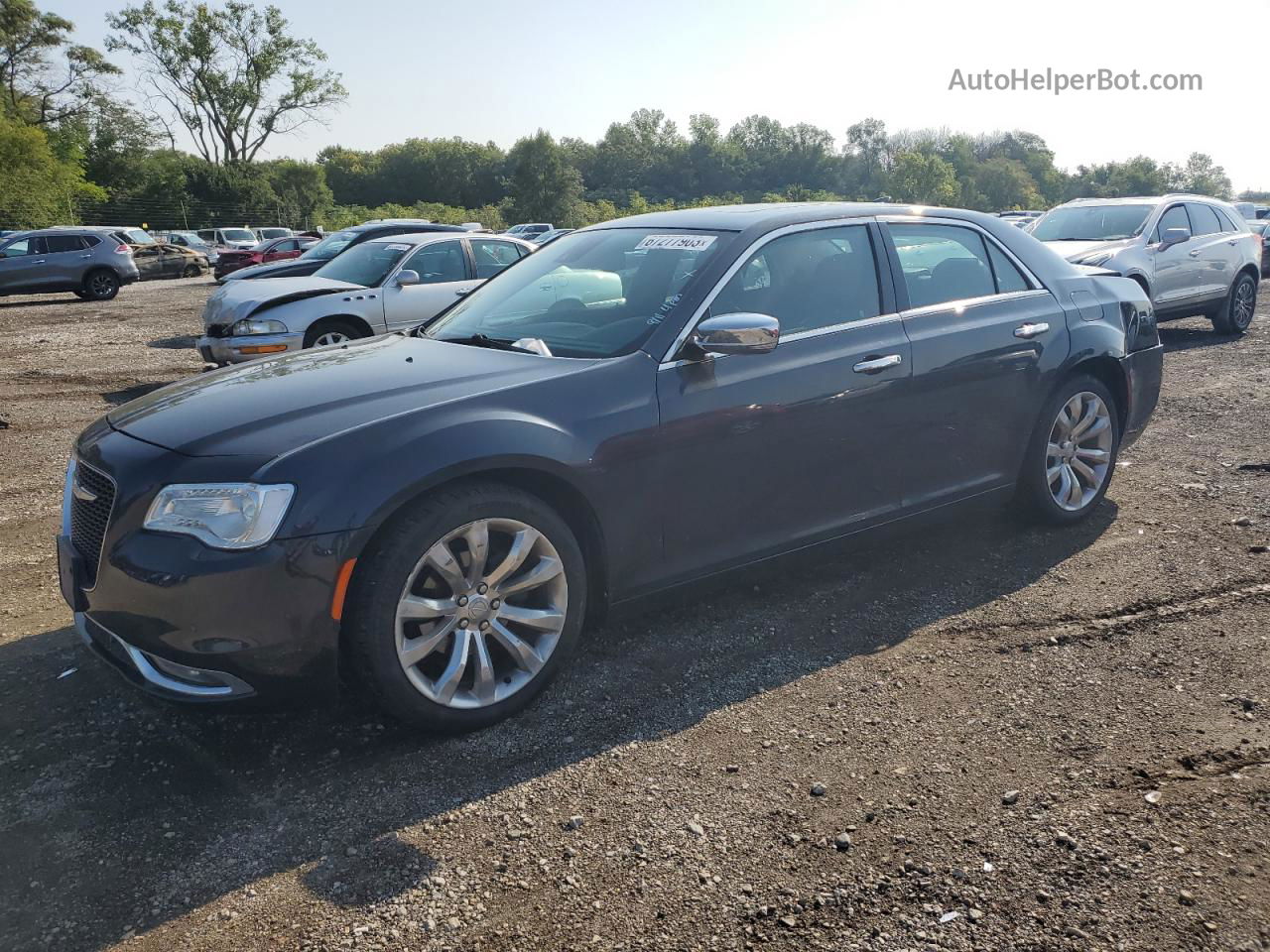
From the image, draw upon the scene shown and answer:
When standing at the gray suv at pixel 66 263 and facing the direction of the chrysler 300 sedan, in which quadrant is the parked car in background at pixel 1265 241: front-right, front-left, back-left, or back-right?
front-left

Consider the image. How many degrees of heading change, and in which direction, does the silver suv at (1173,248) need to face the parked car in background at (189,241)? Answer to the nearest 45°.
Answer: approximately 90° to its right

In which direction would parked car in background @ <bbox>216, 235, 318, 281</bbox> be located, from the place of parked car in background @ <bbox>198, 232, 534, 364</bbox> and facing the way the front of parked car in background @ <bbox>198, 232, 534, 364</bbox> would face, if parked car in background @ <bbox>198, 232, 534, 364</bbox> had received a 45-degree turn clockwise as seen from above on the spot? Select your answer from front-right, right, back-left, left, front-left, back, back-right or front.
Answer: right

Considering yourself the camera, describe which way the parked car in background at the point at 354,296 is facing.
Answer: facing the viewer and to the left of the viewer

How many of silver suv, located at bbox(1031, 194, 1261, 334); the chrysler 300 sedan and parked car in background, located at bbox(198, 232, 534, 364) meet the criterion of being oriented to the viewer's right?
0

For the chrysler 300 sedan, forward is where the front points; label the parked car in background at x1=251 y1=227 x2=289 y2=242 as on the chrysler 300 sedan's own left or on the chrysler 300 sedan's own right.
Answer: on the chrysler 300 sedan's own right

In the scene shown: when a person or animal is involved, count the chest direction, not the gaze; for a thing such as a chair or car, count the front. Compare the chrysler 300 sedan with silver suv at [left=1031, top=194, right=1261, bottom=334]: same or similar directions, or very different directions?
same or similar directions

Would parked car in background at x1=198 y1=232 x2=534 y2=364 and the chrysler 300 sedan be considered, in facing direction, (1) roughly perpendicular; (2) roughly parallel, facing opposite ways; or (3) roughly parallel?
roughly parallel

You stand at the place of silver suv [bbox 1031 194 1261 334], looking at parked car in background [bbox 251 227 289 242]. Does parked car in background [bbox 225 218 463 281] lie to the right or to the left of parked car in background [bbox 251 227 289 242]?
left

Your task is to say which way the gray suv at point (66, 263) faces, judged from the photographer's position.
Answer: facing to the left of the viewer
